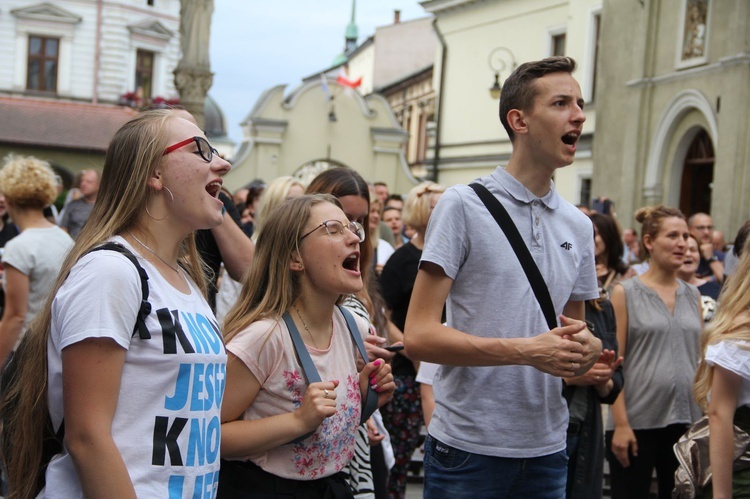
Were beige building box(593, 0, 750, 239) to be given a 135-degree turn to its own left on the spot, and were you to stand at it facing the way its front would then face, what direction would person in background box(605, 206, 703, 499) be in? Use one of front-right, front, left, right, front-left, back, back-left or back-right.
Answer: right

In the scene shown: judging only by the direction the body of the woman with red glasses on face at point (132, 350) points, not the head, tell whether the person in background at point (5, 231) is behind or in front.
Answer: behind

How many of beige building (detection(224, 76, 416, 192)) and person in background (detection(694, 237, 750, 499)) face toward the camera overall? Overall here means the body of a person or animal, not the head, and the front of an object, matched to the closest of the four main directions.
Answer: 1

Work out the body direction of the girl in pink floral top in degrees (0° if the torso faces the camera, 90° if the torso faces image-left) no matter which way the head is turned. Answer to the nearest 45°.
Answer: approximately 315°

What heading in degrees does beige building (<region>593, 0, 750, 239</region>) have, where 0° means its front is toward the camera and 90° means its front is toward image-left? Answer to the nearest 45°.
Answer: approximately 45°

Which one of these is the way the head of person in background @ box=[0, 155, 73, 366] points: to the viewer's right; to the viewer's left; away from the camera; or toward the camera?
away from the camera
